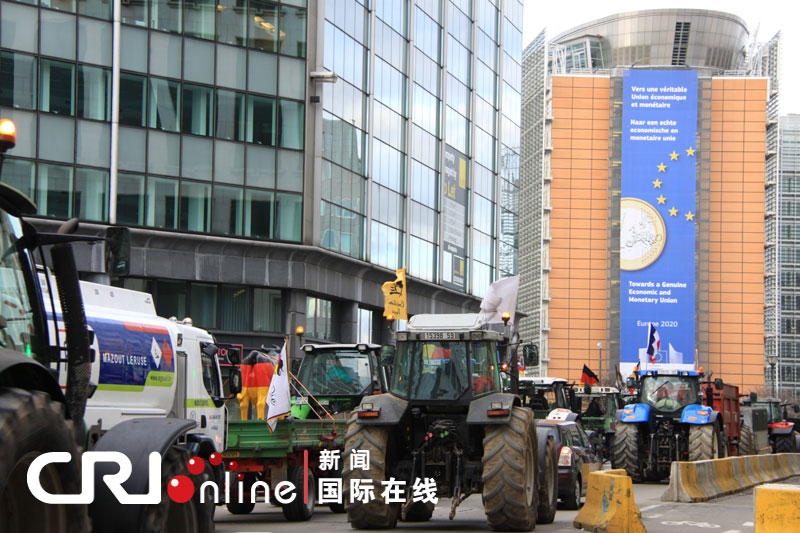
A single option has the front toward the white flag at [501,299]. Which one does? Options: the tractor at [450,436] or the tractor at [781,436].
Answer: the tractor at [450,436]

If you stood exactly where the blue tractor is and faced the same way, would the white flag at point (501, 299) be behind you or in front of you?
behind

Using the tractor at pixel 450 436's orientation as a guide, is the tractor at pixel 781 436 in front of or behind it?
in front

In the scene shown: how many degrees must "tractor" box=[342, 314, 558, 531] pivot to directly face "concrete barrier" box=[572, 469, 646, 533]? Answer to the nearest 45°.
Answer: approximately 90° to its right

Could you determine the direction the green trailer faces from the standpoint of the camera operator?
facing away from the viewer and to the right of the viewer

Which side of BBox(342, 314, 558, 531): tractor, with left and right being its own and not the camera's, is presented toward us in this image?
back
